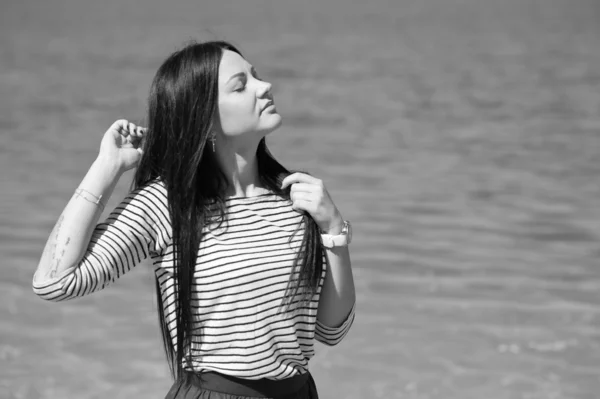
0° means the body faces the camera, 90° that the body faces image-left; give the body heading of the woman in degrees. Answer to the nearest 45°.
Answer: approximately 315°
